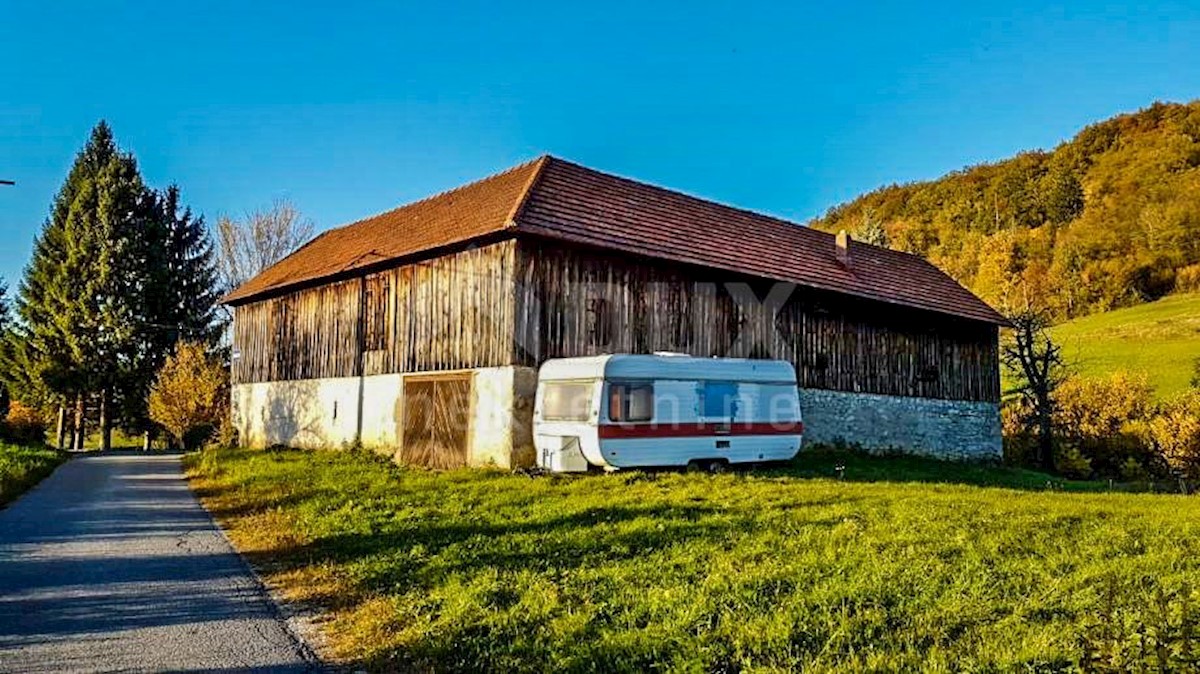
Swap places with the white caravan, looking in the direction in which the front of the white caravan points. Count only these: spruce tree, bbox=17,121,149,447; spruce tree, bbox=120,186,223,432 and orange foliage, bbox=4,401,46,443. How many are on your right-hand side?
3

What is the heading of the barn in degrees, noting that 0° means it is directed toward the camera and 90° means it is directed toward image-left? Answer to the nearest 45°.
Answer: approximately 45°

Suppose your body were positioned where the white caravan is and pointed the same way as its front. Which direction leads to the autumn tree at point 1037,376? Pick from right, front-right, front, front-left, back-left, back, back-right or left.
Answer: back

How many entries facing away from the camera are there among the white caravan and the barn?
0

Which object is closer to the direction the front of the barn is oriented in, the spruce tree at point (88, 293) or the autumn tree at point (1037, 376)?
the spruce tree

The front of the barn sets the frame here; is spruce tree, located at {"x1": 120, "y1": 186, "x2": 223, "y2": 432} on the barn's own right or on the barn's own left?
on the barn's own right

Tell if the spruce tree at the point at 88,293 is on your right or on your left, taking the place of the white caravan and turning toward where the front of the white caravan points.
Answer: on your right

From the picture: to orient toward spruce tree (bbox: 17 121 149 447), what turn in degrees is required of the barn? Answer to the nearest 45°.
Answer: approximately 90° to its right

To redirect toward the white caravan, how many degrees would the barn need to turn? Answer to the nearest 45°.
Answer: approximately 45° to its left
